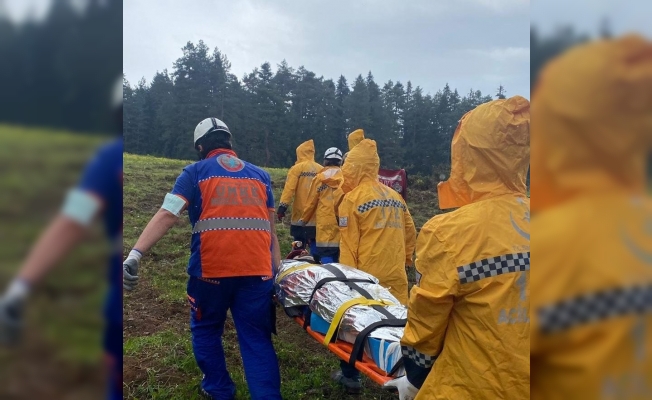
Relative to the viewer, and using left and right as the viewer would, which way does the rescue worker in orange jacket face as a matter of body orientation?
facing away from the viewer

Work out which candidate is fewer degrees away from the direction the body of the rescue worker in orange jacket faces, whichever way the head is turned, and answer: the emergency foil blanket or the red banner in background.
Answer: the red banner in background

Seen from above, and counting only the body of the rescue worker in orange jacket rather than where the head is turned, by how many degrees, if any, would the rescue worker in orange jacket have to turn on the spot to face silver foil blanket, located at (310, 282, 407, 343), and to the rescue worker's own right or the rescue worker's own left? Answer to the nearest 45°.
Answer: approximately 135° to the rescue worker's own right

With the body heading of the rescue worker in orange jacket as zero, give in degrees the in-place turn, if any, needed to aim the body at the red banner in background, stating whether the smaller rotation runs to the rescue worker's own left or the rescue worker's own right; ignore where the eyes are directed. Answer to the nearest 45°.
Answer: approximately 45° to the rescue worker's own right

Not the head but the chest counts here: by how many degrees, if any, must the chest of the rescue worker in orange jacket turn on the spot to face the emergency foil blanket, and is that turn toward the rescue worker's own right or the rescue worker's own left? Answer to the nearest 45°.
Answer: approximately 135° to the rescue worker's own right

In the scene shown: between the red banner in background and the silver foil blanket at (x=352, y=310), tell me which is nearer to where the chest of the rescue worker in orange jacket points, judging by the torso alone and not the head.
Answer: the red banner in background

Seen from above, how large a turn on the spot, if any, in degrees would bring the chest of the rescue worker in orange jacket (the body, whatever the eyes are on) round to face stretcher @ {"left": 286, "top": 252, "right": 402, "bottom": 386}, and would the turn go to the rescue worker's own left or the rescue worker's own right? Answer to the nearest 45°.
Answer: approximately 135° to the rescue worker's own right

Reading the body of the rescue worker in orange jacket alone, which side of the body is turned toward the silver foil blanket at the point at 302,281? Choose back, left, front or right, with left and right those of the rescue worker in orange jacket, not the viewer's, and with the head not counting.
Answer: right
